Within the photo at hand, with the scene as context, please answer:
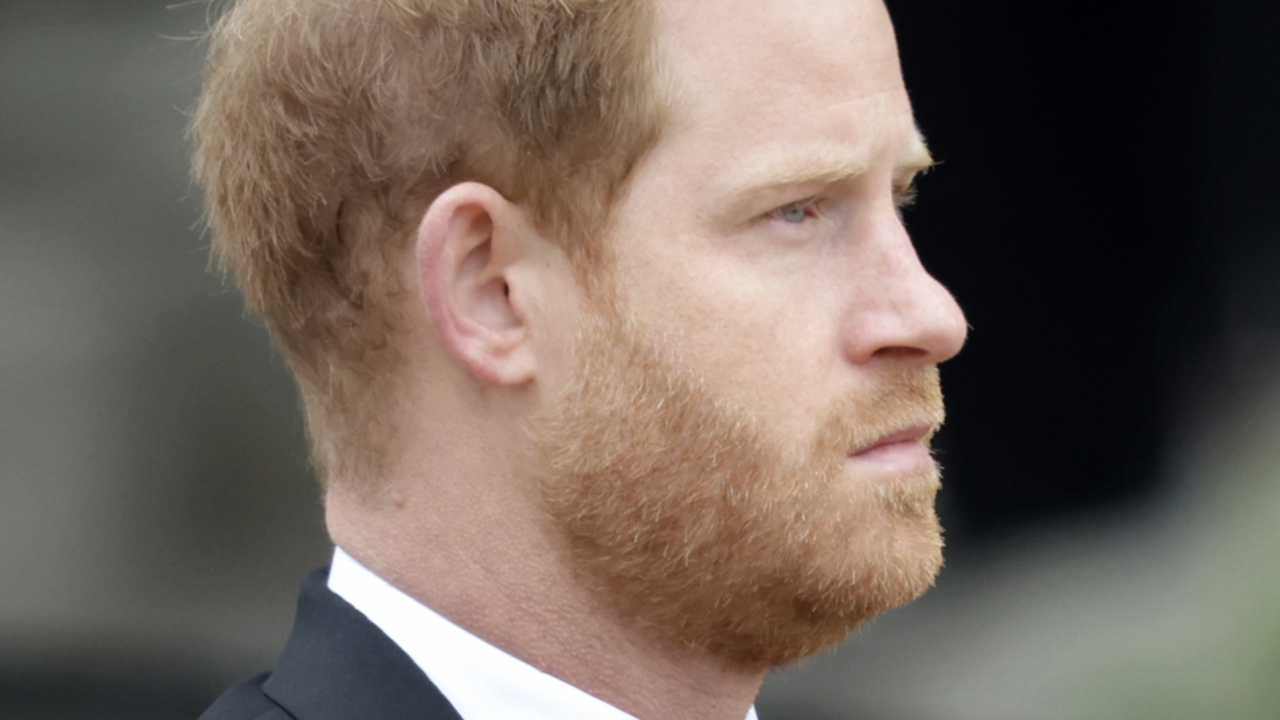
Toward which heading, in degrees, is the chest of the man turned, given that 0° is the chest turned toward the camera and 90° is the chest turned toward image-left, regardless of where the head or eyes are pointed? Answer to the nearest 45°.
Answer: approximately 270°

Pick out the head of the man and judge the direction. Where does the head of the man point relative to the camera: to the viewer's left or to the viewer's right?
to the viewer's right
